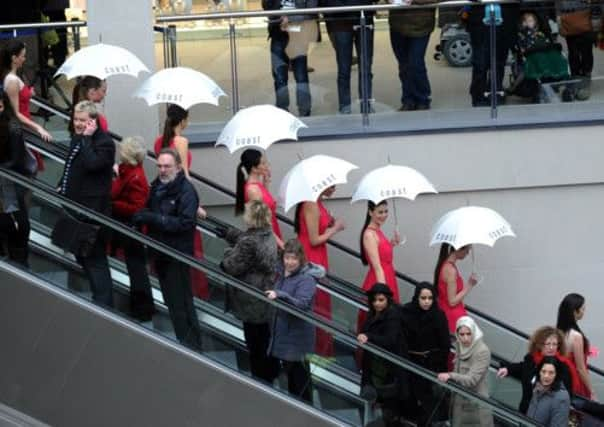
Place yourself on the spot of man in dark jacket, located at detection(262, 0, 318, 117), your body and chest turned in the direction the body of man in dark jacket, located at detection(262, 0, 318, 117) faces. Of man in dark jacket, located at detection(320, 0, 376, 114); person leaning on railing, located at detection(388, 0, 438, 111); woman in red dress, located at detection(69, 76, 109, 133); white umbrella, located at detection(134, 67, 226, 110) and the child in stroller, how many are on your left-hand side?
3

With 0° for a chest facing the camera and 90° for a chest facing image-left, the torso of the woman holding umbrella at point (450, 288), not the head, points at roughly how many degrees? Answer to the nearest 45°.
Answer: approximately 270°

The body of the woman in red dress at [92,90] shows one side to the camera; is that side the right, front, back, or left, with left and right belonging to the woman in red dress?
right

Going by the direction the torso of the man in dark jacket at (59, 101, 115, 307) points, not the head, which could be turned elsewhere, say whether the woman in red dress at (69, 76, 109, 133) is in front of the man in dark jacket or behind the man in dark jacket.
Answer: behind

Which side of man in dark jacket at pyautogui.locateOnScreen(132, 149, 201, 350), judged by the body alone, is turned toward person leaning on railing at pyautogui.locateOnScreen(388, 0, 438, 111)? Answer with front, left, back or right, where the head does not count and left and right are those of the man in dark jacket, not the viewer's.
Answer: back

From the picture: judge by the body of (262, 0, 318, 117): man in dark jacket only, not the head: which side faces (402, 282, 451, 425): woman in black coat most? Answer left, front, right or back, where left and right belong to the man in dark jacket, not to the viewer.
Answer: front

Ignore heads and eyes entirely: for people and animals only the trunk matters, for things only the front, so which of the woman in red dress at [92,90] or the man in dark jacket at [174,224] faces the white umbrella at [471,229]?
the woman in red dress

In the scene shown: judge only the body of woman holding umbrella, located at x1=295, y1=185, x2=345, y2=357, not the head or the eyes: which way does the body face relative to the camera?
to the viewer's right

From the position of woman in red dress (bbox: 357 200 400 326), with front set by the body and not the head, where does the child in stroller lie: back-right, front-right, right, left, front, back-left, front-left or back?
left

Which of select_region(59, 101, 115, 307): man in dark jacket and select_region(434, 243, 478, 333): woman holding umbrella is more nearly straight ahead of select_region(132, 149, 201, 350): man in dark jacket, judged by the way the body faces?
the man in dark jacket

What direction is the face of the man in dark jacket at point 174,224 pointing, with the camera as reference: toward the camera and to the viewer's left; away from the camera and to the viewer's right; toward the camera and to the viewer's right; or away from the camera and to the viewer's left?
toward the camera and to the viewer's left
